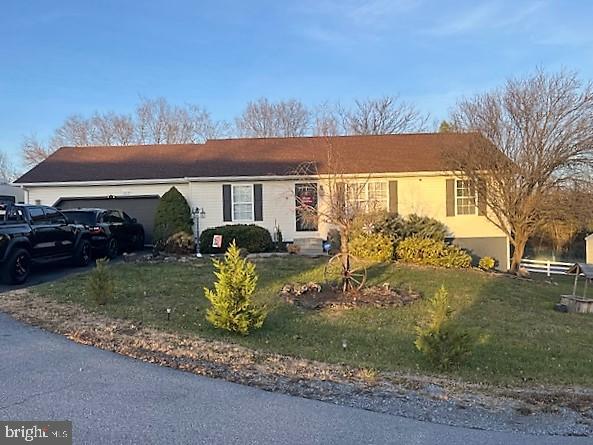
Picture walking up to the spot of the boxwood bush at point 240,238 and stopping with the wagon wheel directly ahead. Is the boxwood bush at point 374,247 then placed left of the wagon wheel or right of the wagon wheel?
left

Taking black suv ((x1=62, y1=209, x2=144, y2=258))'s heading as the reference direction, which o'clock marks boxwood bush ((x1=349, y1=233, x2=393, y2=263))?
The boxwood bush is roughly at 2 o'clock from the black suv.

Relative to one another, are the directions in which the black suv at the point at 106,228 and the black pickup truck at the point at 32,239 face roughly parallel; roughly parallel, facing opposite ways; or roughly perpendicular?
roughly parallel

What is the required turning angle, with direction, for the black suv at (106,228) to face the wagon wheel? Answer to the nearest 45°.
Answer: approximately 90° to its right

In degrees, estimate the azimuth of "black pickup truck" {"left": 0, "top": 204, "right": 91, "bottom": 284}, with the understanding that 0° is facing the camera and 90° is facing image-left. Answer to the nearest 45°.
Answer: approximately 225°

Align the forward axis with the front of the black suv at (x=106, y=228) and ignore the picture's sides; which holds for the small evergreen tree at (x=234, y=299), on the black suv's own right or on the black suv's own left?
on the black suv's own right

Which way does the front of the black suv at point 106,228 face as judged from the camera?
facing away from the viewer and to the right of the viewer

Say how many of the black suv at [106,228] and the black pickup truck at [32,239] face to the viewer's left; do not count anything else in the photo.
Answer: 0
